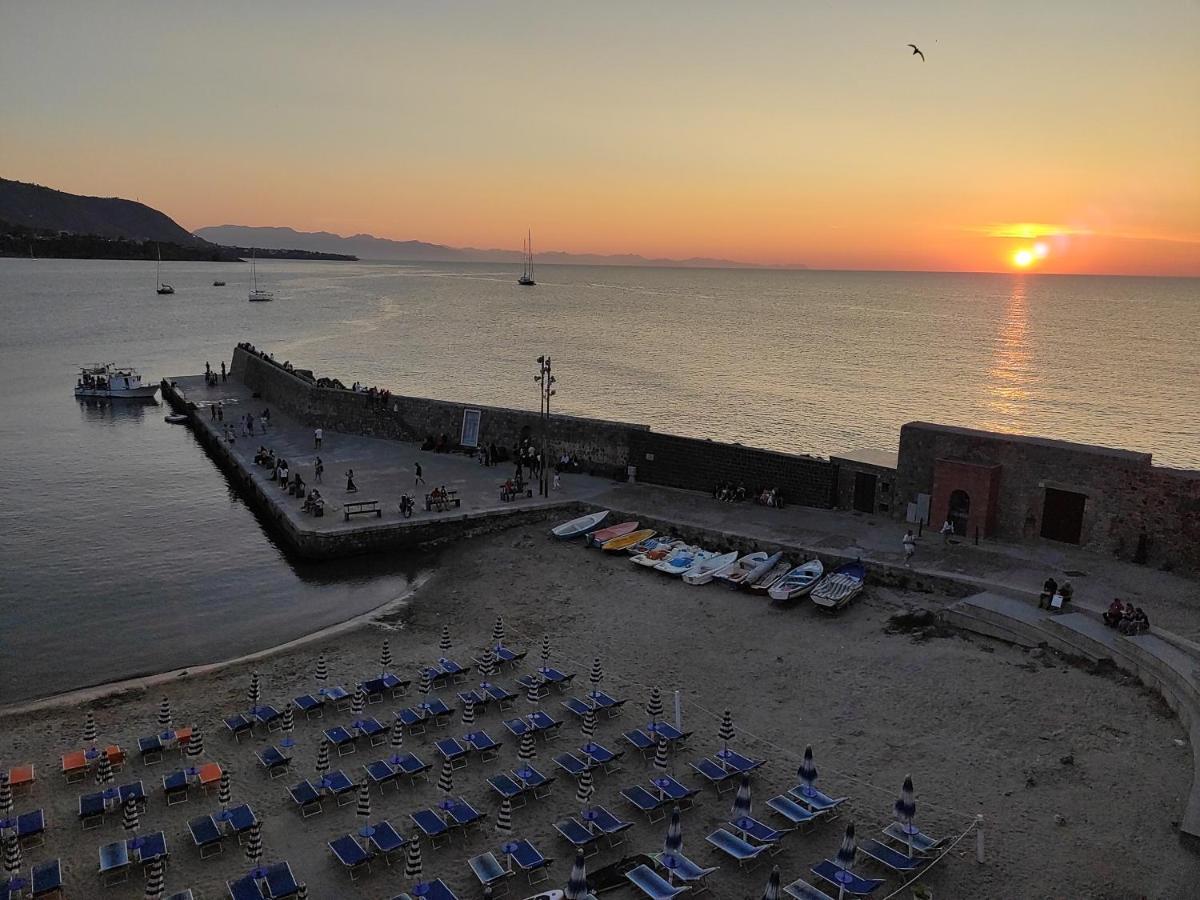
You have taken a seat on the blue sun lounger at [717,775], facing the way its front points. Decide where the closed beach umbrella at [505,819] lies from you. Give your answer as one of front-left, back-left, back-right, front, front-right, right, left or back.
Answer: left

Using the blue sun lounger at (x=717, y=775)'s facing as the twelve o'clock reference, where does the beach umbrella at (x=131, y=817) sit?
The beach umbrella is roughly at 10 o'clock from the blue sun lounger.

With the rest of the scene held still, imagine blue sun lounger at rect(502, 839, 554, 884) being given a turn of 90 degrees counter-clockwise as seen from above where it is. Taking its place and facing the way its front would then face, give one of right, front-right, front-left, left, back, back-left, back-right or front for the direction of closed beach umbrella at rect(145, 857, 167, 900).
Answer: front-right

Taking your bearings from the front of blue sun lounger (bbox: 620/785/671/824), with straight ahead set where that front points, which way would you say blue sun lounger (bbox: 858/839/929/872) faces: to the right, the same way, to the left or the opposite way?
the same way

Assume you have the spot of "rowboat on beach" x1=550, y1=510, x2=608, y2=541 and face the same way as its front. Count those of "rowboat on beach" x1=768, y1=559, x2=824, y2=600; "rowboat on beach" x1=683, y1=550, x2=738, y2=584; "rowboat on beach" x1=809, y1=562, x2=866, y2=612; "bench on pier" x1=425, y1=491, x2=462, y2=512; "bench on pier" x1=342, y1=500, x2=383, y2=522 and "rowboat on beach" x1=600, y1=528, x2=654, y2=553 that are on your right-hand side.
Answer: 4

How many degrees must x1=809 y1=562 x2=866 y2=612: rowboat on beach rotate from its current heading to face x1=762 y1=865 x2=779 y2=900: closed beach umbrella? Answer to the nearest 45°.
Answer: approximately 135° to its right

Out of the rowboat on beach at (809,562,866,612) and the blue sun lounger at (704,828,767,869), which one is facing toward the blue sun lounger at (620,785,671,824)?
the blue sun lounger at (704,828,767,869)

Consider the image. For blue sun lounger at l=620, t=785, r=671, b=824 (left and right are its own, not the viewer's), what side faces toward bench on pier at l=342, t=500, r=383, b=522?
front

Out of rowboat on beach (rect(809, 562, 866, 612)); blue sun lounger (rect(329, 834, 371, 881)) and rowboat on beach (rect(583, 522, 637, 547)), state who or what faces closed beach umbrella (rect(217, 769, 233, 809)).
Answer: the blue sun lounger

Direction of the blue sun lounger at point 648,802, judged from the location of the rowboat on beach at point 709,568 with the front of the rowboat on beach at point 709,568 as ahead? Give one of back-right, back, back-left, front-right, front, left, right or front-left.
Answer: back-right

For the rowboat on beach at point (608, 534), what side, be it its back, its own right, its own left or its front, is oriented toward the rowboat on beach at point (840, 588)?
right

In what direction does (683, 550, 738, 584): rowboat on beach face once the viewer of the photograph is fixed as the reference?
facing away from the viewer and to the right of the viewer

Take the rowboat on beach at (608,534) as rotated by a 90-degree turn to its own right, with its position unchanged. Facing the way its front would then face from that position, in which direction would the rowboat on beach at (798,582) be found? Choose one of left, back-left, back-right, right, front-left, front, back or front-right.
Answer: front

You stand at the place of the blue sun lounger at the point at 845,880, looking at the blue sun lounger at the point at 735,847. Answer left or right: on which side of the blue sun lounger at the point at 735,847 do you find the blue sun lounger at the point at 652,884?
left

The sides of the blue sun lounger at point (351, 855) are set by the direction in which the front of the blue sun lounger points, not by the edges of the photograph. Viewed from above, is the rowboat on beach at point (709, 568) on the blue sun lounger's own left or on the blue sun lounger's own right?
on the blue sun lounger's own right

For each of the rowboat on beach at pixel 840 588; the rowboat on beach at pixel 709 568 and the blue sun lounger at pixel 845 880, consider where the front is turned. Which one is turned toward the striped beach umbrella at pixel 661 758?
the blue sun lounger

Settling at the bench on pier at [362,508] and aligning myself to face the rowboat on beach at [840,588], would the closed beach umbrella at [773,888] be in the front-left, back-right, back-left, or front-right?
front-right

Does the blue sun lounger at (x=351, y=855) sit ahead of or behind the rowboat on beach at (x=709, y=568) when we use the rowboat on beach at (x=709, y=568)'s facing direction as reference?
behind
